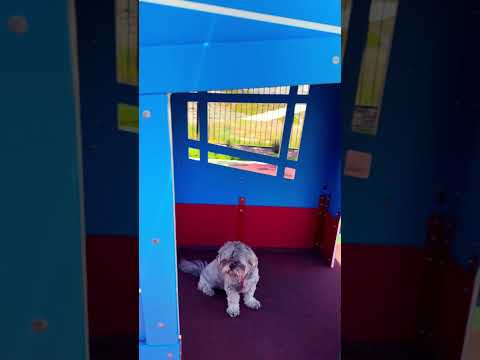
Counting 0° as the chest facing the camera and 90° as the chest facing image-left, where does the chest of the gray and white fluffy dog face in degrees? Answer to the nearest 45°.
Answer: approximately 315°
